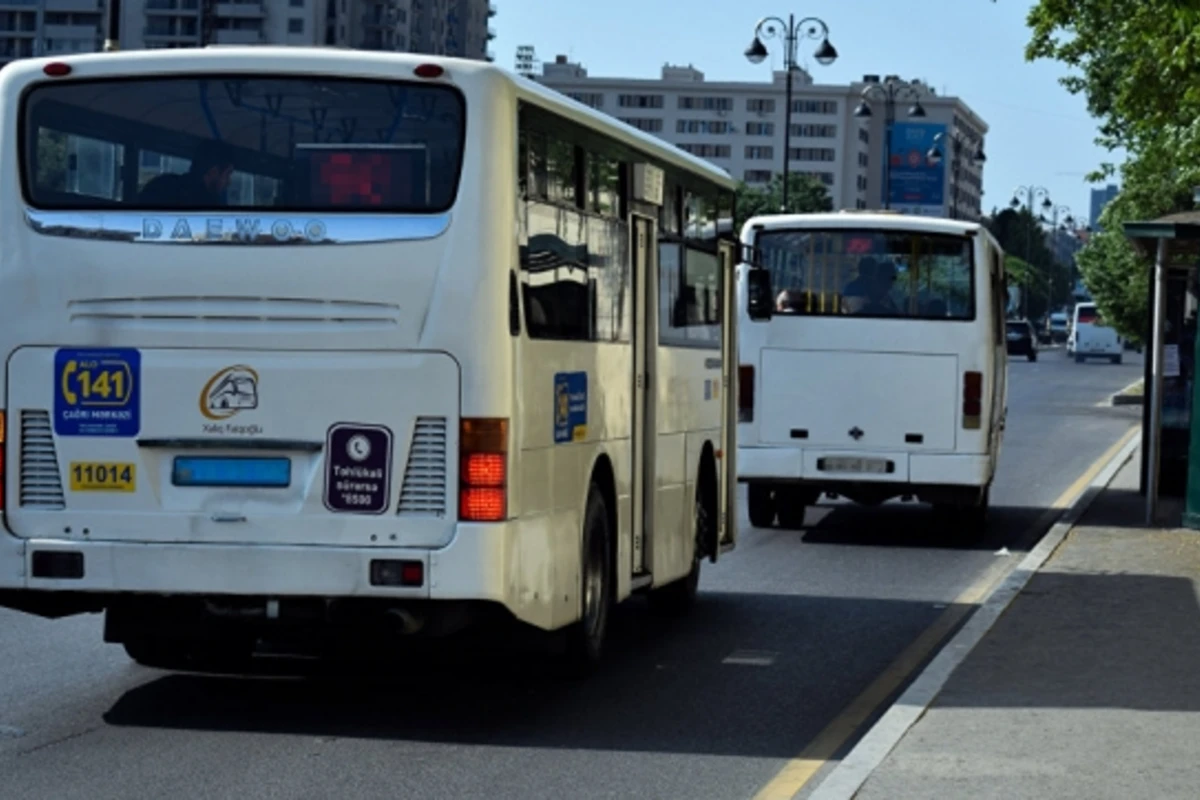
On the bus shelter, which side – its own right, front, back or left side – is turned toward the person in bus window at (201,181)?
left

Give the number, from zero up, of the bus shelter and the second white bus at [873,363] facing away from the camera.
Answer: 1

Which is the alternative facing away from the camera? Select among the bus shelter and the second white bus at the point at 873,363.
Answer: the second white bus

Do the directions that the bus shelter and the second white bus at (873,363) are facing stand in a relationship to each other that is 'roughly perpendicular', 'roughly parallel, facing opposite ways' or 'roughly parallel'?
roughly perpendicular

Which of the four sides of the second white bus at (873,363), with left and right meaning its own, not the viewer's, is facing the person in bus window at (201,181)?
back

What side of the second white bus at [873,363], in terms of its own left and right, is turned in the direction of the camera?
back

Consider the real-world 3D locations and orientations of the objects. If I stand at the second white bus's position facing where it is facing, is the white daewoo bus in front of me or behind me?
behind

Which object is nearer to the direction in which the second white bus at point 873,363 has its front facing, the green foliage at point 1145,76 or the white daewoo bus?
the green foliage

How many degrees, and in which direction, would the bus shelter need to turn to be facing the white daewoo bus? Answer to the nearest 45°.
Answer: approximately 90° to its left

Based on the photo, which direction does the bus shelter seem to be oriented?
to the viewer's left
